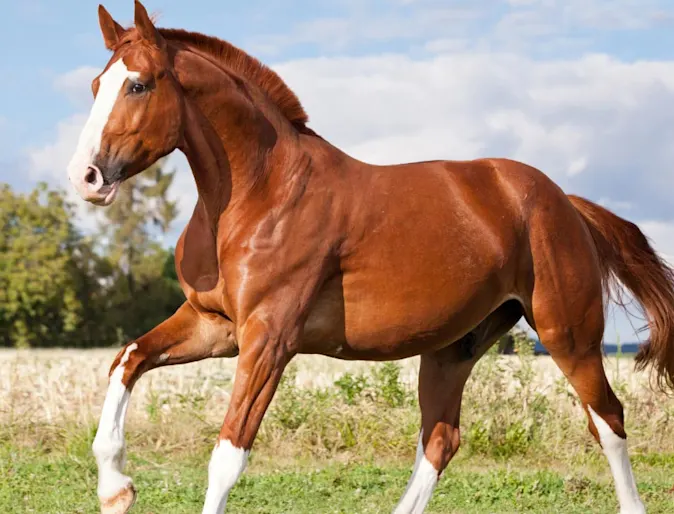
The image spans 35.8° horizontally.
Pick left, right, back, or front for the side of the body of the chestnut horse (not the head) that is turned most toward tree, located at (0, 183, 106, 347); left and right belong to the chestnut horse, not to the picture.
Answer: right

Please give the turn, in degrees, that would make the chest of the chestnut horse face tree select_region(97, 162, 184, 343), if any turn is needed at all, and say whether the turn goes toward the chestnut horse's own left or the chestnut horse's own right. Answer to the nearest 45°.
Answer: approximately 90° to the chestnut horse's own right

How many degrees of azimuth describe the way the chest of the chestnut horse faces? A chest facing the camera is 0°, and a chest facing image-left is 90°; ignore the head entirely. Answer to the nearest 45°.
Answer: approximately 90°
